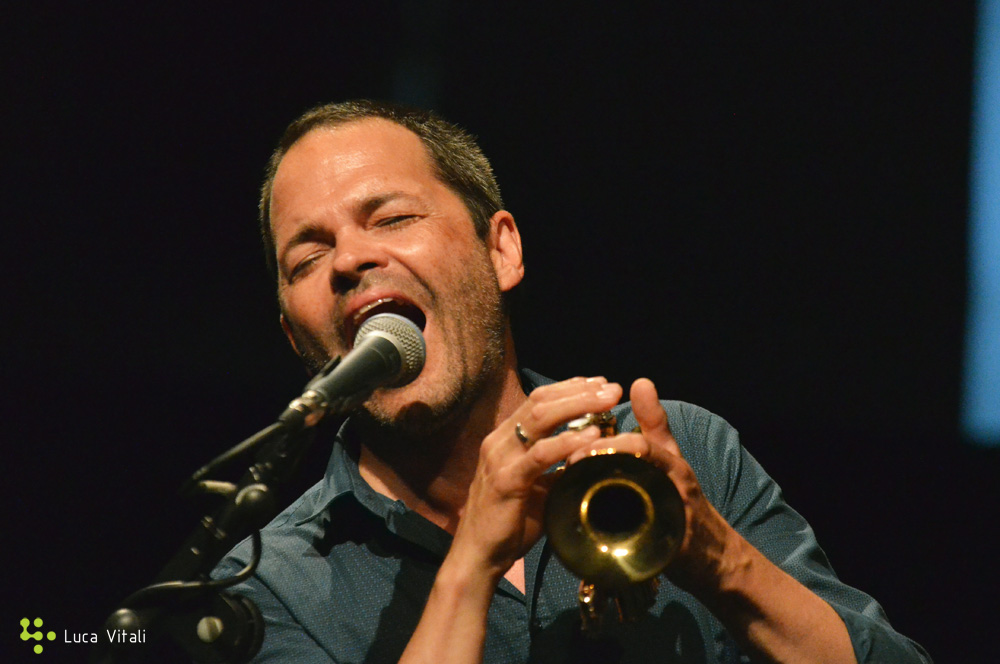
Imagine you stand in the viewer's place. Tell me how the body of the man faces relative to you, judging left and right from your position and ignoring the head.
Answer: facing the viewer

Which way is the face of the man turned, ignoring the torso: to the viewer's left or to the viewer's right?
to the viewer's left

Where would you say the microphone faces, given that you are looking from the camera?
facing away from the viewer and to the right of the viewer

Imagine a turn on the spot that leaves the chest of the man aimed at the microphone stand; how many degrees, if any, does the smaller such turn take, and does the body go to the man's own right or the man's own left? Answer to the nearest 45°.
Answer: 0° — they already face it
